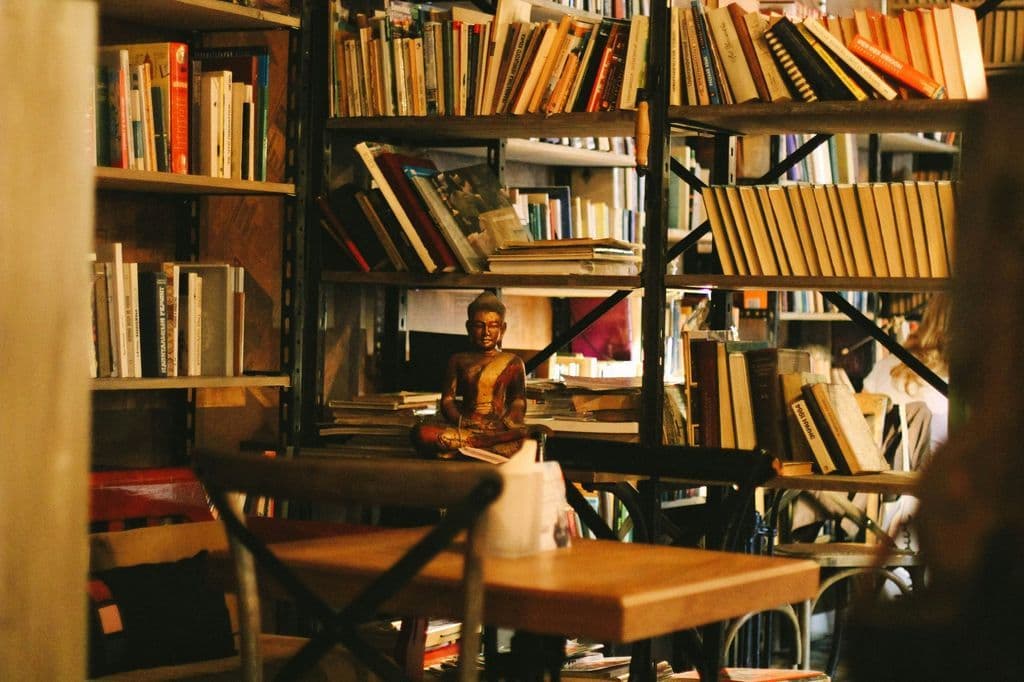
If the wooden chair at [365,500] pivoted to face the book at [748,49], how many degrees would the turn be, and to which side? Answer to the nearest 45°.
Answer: approximately 45° to its right

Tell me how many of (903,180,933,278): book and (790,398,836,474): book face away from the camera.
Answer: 0

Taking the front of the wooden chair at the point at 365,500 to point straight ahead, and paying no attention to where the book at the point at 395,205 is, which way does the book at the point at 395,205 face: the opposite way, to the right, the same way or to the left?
to the right

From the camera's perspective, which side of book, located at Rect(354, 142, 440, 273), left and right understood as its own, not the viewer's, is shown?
right

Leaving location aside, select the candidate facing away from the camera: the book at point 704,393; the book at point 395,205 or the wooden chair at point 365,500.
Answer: the wooden chair

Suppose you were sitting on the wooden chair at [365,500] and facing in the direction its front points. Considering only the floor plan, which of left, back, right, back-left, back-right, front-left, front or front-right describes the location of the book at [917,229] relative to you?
front-right

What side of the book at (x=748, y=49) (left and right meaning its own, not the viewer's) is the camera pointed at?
right
